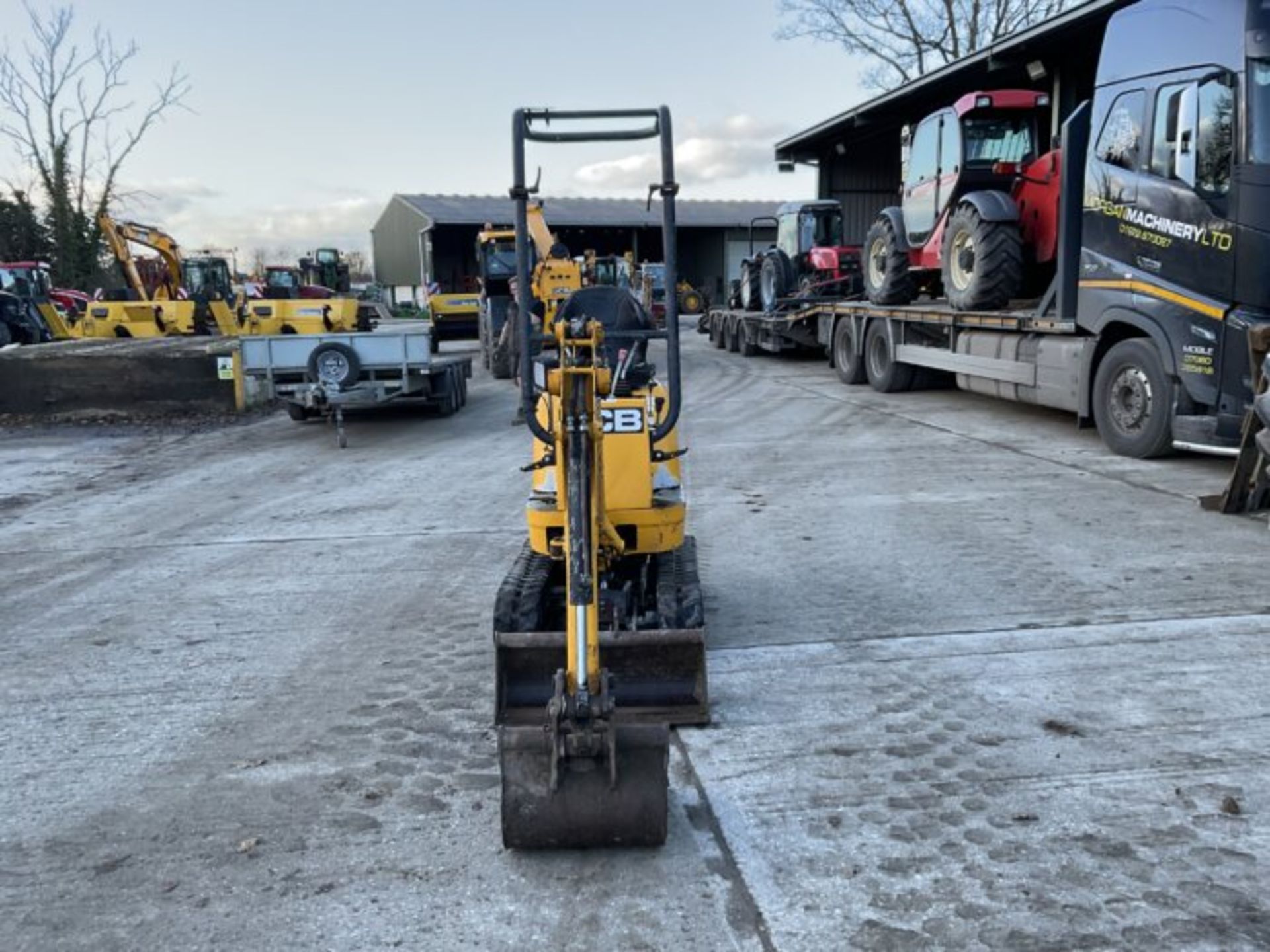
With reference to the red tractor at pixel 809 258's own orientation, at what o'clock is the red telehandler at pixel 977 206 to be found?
the red telehandler at pixel 977 206 is roughly at 1 o'clock from the red tractor at pixel 809 258.

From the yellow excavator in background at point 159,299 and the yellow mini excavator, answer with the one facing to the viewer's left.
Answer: the yellow excavator in background

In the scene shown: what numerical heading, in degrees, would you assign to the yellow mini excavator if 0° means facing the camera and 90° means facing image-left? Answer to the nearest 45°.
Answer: approximately 0°

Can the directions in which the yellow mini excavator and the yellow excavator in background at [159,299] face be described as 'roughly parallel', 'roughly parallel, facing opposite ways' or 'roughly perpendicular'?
roughly perpendicular

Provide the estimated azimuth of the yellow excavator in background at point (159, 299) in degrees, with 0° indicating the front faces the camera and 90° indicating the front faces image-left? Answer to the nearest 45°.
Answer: approximately 90°

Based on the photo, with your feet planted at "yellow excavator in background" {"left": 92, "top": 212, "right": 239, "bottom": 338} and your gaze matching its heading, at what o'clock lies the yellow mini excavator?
The yellow mini excavator is roughly at 9 o'clock from the yellow excavator in background.

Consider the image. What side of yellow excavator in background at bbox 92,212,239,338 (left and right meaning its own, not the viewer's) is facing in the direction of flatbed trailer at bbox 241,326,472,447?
left

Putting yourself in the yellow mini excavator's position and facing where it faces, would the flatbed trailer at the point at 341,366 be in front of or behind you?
behind
